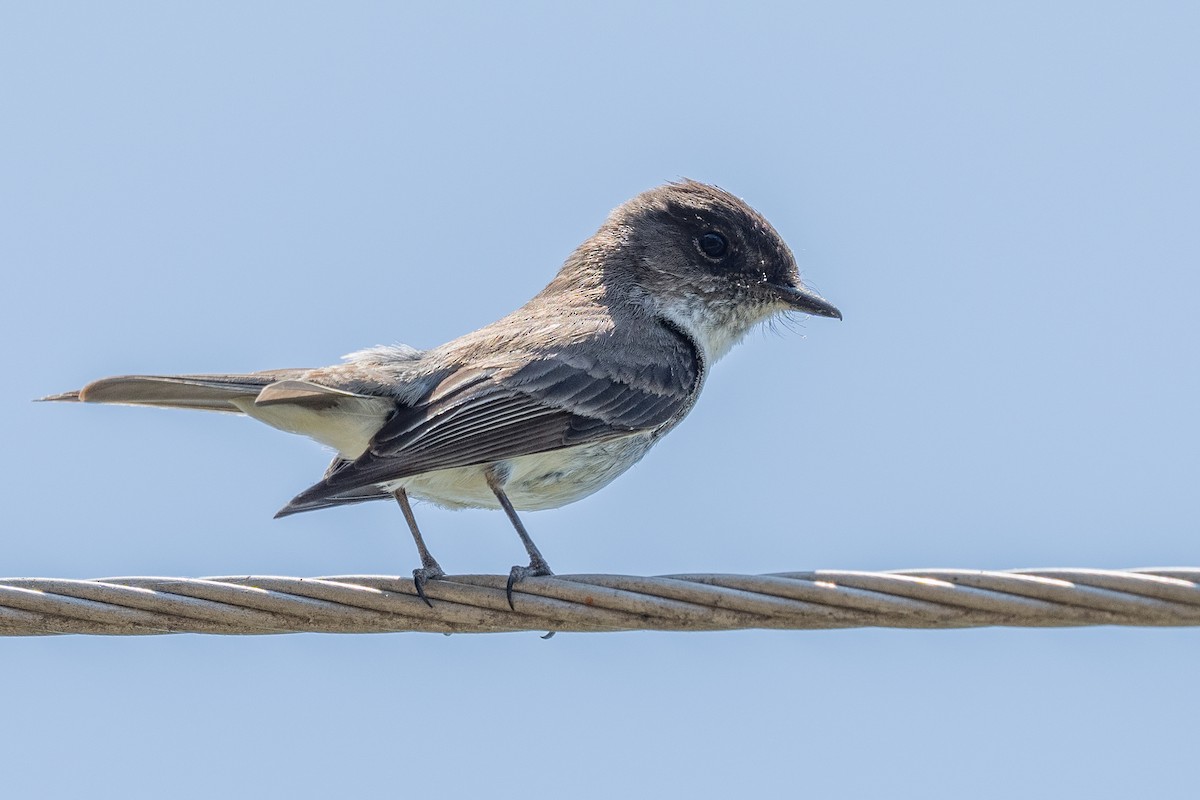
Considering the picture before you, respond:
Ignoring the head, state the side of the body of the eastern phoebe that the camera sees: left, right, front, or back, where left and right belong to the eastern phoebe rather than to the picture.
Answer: right
